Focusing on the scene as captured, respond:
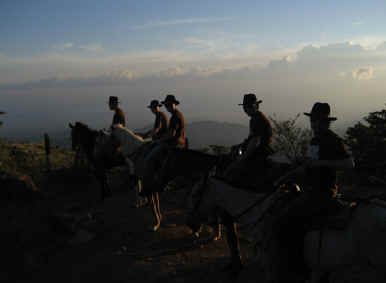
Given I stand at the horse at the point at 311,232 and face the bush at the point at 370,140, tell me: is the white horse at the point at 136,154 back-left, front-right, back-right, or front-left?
front-left

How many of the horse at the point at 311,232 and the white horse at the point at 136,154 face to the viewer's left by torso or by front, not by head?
2

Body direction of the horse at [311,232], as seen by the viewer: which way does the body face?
to the viewer's left

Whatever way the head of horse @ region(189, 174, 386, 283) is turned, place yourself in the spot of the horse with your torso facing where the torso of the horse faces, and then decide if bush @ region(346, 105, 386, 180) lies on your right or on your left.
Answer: on your right

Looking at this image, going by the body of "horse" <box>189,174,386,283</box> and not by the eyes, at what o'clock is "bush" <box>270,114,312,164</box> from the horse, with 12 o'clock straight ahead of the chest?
The bush is roughly at 3 o'clock from the horse.

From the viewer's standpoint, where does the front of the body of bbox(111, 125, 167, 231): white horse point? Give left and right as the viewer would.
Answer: facing to the left of the viewer

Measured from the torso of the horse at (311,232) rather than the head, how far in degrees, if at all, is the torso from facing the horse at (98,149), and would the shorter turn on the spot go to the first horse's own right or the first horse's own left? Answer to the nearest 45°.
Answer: approximately 45° to the first horse's own right

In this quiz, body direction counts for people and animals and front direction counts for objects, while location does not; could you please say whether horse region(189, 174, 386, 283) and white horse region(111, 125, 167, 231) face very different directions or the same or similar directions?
same or similar directions

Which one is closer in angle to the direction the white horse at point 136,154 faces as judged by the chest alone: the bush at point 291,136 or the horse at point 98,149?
the horse
